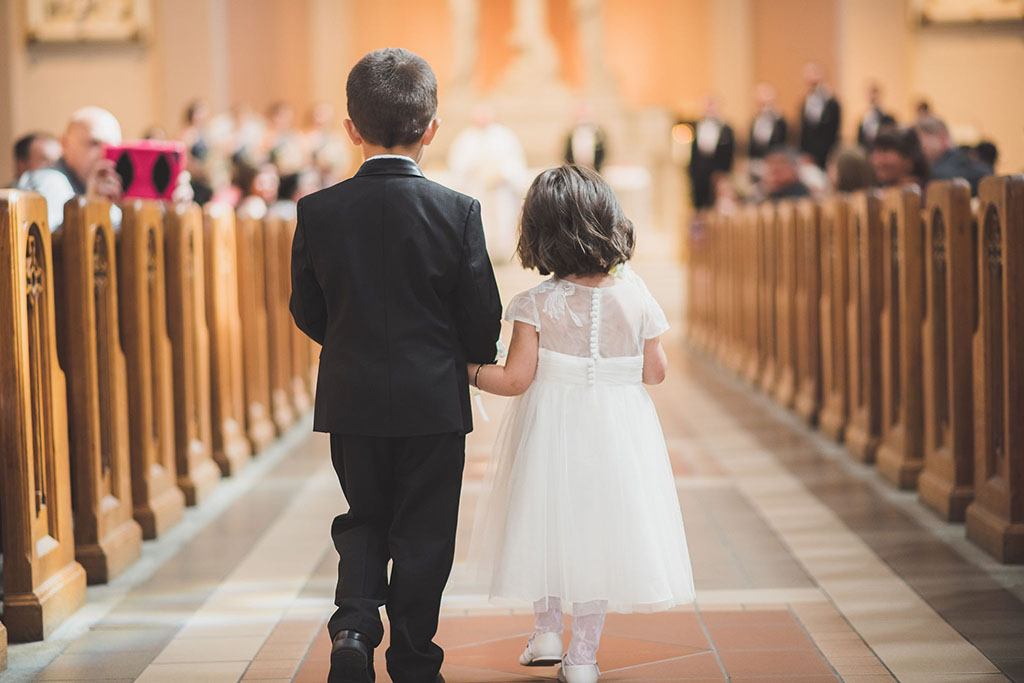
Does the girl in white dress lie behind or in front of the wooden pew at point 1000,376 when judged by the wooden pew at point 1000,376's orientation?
behind

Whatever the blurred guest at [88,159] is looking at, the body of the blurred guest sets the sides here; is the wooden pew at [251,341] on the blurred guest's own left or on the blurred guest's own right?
on the blurred guest's own left

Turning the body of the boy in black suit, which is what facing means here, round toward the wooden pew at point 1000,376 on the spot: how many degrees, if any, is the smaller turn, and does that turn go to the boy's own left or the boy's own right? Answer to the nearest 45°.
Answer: approximately 45° to the boy's own right

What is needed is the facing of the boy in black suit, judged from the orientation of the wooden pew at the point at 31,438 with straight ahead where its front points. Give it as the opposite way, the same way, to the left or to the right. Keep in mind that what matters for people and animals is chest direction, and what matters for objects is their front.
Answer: the same way

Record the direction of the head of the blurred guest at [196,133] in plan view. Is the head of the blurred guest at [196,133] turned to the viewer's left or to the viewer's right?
to the viewer's right

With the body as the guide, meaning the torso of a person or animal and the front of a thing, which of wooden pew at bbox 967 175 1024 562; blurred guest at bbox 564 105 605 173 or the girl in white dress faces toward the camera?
the blurred guest

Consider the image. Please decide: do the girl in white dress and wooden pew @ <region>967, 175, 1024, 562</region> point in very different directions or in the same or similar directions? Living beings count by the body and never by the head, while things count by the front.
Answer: same or similar directions

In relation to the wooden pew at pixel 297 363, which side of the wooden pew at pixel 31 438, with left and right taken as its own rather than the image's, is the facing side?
front

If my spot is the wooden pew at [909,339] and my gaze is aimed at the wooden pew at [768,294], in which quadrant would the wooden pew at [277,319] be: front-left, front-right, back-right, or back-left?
front-left

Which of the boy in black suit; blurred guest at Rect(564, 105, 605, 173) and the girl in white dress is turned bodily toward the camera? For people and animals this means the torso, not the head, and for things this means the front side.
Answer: the blurred guest

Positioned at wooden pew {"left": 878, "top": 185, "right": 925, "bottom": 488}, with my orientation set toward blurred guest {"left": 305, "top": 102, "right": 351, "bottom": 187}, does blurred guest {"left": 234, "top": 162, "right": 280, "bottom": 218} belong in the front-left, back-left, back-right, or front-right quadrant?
front-left

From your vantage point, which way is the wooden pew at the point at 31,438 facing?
away from the camera

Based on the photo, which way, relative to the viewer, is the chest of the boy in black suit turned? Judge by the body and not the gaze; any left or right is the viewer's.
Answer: facing away from the viewer

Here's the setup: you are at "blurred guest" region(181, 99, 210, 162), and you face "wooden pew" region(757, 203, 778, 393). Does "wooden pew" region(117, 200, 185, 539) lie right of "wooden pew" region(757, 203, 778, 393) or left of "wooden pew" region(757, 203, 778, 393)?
right

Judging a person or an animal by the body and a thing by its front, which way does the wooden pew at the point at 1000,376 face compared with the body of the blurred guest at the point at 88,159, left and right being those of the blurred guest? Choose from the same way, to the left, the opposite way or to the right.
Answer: to the left

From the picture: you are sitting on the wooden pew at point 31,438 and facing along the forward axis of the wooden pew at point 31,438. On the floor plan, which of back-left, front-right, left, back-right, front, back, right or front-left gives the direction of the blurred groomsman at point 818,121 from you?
front-right

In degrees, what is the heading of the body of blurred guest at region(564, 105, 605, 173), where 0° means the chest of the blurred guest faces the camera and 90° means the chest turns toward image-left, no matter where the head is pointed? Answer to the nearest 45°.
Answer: approximately 0°

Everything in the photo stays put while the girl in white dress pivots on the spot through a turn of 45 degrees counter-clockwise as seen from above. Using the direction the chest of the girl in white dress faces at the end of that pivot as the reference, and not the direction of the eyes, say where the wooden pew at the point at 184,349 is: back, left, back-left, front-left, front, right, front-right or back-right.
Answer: front

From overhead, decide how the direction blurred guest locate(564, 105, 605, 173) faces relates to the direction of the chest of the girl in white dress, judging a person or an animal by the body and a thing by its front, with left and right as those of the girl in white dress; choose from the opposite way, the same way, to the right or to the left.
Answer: the opposite way

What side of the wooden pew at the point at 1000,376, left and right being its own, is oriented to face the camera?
back

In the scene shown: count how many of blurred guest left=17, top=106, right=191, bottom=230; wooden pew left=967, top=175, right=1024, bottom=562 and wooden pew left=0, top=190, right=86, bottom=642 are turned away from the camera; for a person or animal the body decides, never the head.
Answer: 2

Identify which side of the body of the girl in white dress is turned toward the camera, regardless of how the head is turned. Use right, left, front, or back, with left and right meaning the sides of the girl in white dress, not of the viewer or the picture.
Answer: back

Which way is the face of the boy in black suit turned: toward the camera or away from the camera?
away from the camera
